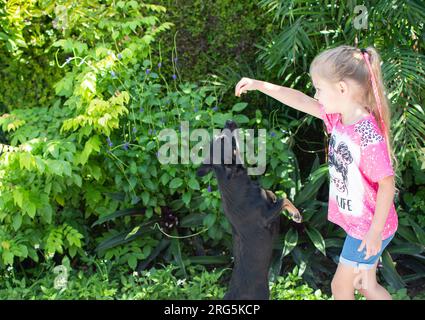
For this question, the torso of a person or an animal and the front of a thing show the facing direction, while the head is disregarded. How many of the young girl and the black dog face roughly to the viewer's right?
1

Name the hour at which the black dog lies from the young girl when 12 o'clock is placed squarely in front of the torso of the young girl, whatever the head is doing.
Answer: The black dog is roughly at 1 o'clock from the young girl.

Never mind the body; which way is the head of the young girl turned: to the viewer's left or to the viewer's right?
to the viewer's left

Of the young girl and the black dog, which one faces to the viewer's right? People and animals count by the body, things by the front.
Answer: the black dog

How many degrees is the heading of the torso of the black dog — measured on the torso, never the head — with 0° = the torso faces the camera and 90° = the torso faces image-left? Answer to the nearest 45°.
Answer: approximately 270°

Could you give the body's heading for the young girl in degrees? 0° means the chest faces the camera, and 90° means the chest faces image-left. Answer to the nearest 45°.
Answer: approximately 45°

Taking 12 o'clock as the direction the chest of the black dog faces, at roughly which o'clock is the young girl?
The young girl is roughly at 12 o'clock from the black dog.
